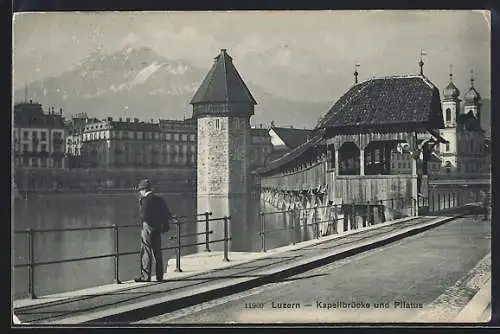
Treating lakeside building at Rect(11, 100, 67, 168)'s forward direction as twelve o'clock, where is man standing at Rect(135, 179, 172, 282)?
The man standing is roughly at 12 o'clock from the lakeside building.

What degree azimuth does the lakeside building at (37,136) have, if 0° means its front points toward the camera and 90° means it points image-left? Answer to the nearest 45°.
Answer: approximately 0°
